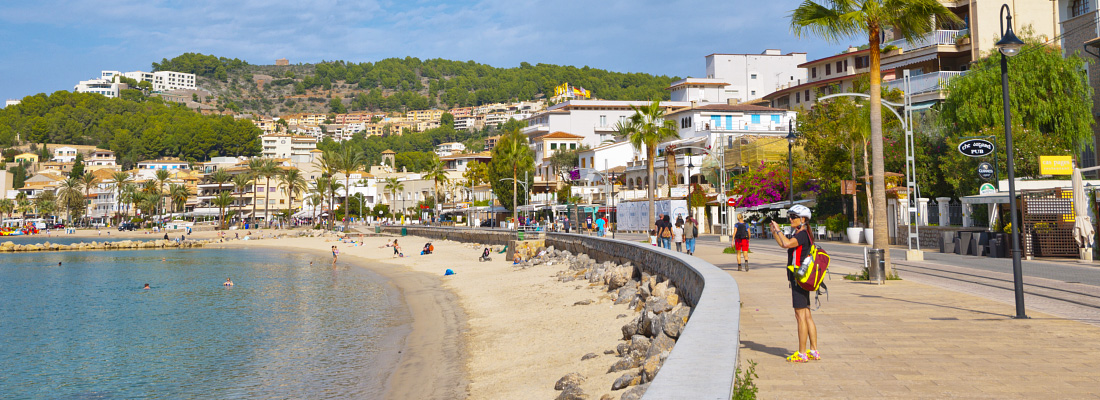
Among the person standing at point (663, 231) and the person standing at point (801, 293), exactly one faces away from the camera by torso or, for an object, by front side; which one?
the person standing at point (663, 231)

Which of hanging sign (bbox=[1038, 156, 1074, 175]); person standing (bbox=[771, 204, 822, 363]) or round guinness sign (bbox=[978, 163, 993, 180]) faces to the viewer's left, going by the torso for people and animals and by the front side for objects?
the person standing

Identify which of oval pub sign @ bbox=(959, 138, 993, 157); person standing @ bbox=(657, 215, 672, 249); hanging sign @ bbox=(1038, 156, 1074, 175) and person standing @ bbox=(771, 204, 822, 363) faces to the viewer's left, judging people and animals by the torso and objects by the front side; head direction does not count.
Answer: person standing @ bbox=(771, 204, 822, 363)

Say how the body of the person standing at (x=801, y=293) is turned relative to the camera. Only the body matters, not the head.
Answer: to the viewer's left

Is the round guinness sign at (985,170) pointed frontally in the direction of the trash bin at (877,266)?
yes

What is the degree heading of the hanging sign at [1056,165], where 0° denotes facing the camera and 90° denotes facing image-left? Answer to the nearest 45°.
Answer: approximately 0°

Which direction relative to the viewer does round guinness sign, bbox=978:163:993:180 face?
toward the camera
